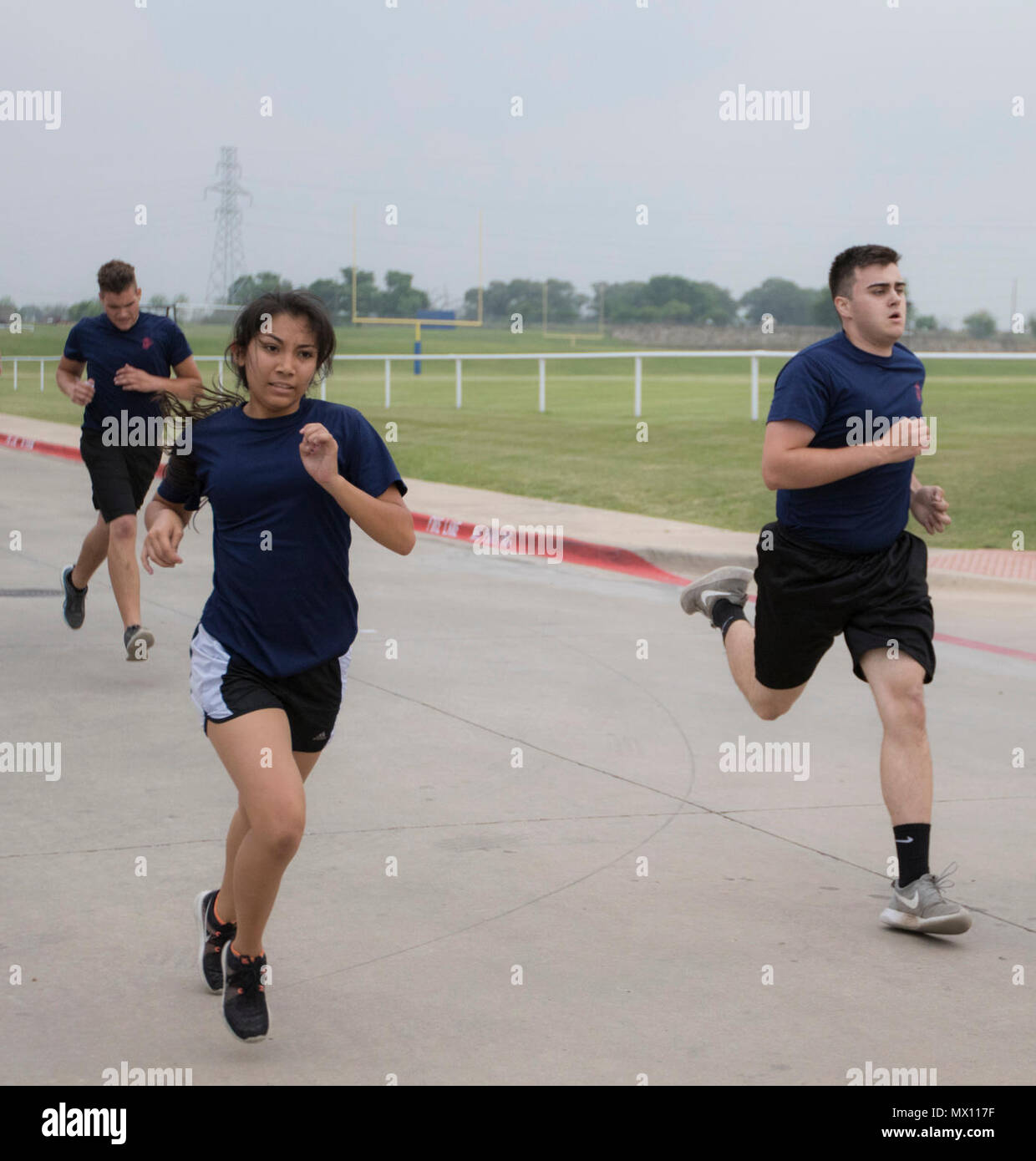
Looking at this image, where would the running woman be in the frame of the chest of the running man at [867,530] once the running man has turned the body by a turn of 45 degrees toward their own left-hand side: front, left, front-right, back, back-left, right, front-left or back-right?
back-right

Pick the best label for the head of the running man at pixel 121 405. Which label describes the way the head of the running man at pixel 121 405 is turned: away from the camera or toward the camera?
toward the camera
